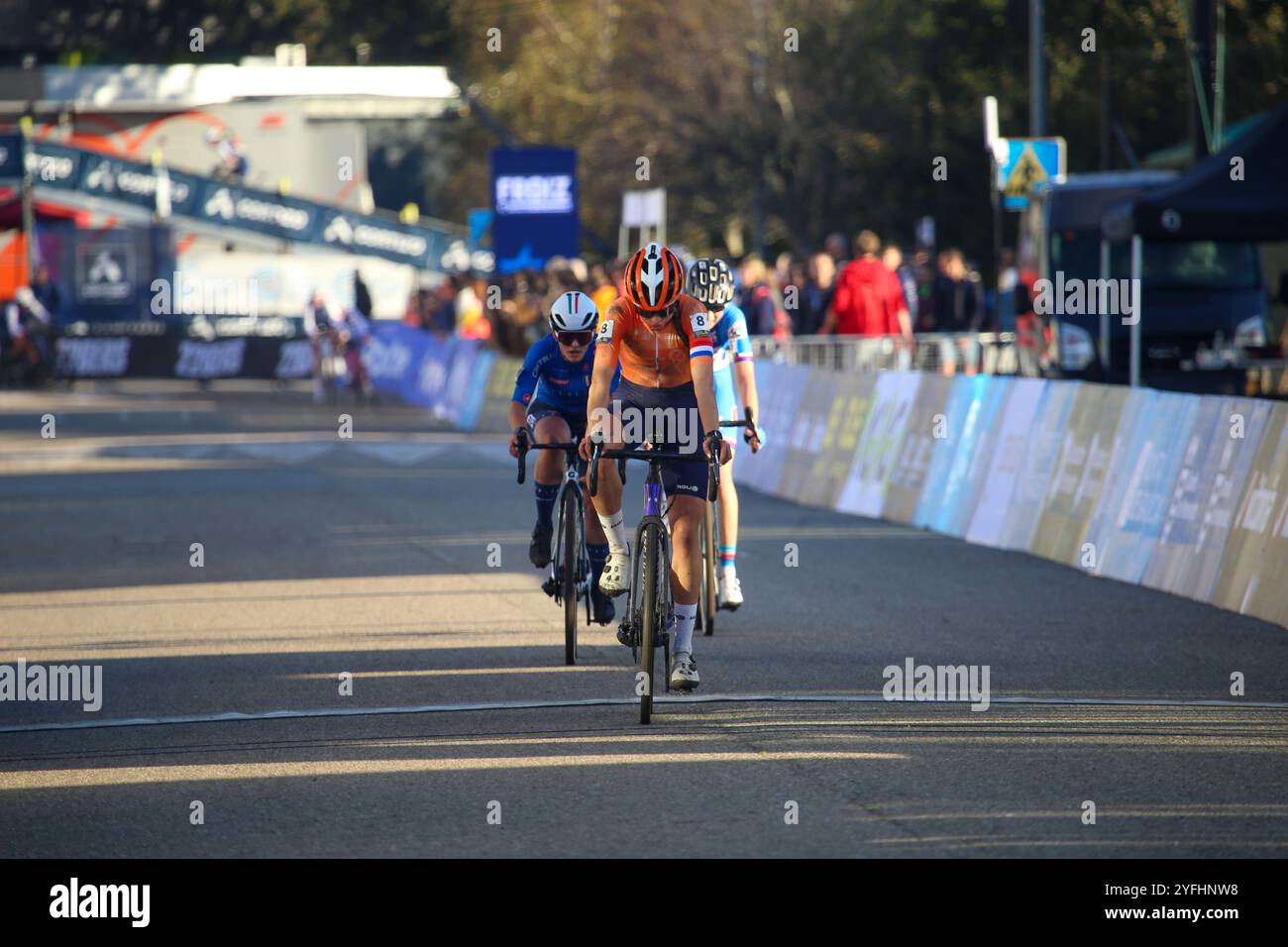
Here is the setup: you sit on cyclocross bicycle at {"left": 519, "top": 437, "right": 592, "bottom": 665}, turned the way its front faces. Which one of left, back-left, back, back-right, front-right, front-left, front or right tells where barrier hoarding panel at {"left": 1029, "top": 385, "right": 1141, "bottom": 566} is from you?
back-left

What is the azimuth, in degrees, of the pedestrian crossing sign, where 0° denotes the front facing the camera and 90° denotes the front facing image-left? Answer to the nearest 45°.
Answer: approximately 0°

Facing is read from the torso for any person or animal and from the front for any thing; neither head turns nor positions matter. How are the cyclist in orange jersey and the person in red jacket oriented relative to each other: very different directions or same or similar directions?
very different directions

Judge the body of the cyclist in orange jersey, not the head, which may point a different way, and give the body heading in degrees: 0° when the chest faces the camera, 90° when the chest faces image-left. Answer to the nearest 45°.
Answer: approximately 0°

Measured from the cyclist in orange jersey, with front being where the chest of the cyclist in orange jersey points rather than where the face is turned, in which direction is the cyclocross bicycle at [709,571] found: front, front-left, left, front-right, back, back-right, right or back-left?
back

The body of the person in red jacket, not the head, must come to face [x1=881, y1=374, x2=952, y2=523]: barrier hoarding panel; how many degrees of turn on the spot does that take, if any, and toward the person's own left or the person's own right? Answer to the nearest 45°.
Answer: approximately 180°

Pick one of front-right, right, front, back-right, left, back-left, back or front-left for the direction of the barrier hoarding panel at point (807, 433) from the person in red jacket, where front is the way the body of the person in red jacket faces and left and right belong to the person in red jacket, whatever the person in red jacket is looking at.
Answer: back

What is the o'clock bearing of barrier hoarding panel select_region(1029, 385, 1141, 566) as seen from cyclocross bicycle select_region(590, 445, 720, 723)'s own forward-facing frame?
The barrier hoarding panel is roughly at 7 o'clock from the cyclocross bicycle.

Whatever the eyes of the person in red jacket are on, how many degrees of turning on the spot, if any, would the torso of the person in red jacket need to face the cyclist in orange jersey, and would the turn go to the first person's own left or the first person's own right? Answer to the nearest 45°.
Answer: approximately 180°

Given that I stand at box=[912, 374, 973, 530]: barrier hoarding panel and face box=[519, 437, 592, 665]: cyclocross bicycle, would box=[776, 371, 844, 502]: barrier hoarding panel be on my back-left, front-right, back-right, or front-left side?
back-right

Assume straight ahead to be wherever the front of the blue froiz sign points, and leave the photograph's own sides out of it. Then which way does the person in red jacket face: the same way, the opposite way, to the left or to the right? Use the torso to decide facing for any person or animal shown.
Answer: the opposite way

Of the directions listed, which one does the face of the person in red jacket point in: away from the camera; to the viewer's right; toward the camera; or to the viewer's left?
away from the camera
